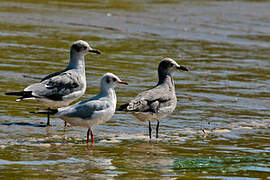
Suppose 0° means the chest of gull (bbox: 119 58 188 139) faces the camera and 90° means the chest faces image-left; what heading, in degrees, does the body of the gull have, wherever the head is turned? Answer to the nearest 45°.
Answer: approximately 270°

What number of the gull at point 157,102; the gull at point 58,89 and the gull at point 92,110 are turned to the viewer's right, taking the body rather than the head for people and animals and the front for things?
3

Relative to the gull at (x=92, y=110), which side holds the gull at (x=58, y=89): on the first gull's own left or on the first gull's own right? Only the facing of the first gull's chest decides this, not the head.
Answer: on the first gull's own left

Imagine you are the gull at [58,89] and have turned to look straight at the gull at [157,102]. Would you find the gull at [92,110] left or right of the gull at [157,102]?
right

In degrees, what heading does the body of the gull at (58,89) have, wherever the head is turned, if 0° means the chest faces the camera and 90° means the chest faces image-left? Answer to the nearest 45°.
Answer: approximately 270°

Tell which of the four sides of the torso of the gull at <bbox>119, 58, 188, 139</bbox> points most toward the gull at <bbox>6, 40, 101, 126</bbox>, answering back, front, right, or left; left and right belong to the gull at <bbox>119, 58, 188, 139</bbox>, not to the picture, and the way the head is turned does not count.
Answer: back

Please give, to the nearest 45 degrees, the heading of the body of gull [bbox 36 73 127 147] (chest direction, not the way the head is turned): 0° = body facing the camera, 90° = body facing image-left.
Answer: approximately 270°

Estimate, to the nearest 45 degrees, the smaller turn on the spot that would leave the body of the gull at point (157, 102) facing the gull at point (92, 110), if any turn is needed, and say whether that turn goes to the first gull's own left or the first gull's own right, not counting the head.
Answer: approximately 135° to the first gull's own right

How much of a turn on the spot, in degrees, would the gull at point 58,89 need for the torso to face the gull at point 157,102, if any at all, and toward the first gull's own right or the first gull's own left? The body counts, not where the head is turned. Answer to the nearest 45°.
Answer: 0° — it already faces it
